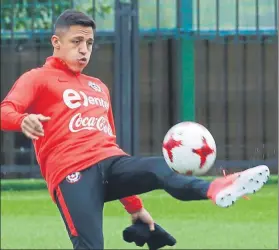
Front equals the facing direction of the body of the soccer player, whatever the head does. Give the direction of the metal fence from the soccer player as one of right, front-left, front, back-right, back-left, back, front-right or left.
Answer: back-left

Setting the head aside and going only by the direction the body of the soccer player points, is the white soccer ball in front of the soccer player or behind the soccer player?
in front

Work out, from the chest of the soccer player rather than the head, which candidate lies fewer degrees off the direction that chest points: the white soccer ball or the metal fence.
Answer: the white soccer ball

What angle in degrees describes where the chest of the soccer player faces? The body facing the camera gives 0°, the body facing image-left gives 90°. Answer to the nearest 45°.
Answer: approximately 315°

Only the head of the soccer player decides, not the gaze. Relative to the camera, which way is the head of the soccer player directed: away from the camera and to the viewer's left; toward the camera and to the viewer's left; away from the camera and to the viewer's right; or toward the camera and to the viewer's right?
toward the camera and to the viewer's right
